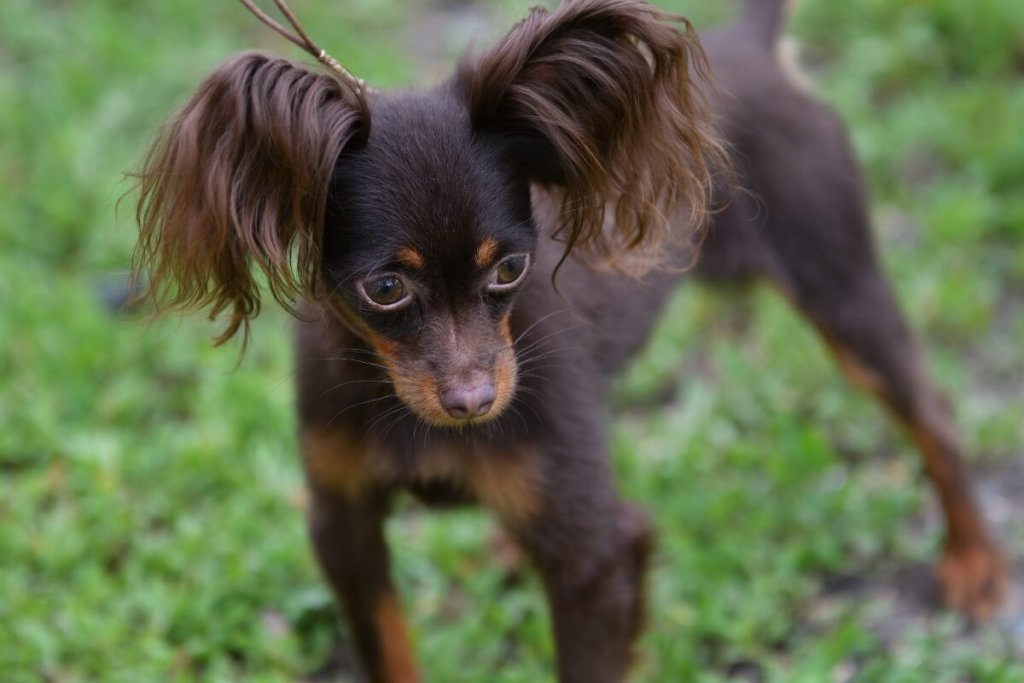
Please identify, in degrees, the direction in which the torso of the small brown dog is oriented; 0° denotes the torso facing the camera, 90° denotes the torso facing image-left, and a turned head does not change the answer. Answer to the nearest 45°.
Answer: approximately 45°
